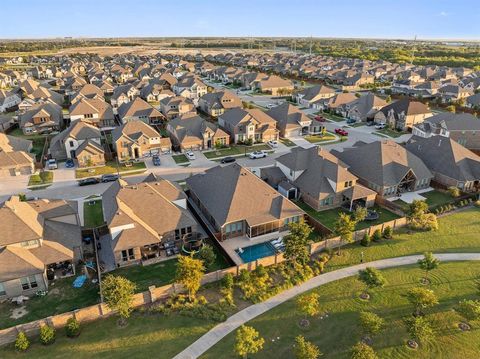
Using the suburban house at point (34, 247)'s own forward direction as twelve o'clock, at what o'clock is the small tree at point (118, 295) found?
The small tree is roughly at 5 o'clock from the suburban house.

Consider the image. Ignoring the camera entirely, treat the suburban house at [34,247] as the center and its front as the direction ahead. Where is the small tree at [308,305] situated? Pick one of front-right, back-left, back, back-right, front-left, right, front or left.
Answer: back-right

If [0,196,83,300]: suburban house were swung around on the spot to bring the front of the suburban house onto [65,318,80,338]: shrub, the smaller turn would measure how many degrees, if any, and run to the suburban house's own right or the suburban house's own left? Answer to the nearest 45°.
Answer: approximately 180°

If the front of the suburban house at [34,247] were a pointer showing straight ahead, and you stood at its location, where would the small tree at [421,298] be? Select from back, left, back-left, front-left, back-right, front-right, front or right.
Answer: back-right

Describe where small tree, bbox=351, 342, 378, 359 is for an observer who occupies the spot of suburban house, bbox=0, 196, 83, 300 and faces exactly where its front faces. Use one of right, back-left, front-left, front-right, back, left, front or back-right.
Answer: back-right

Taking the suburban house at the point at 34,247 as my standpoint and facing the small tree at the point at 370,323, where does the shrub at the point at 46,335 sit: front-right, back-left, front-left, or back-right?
front-right

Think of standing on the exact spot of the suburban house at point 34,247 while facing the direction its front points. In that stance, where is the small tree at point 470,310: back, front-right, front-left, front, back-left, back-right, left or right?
back-right

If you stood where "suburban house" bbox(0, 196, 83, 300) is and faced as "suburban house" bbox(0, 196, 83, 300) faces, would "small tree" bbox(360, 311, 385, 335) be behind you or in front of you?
behind

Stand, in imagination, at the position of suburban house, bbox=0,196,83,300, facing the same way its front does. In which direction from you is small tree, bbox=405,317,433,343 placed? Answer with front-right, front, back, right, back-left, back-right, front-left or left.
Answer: back-right

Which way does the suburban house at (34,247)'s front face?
away from the camera

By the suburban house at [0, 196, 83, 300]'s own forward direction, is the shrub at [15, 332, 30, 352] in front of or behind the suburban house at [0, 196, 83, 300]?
behind

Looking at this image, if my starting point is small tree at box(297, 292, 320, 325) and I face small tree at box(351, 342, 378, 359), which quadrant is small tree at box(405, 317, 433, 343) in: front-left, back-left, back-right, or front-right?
front-left
